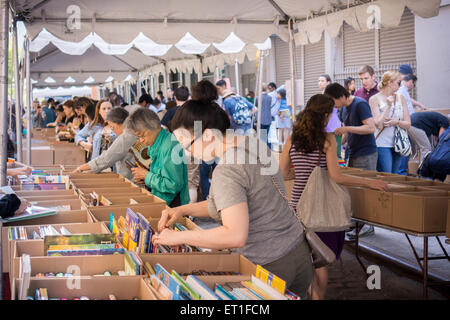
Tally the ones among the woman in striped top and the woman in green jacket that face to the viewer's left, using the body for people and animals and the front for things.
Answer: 1

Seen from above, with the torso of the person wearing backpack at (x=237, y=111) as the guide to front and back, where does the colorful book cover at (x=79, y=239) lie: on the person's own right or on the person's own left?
on the person's own left

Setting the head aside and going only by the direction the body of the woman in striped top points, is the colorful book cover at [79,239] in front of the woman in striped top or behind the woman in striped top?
behind

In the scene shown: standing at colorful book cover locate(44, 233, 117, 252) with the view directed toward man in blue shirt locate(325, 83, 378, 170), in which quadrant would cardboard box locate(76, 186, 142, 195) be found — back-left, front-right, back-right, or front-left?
front-left

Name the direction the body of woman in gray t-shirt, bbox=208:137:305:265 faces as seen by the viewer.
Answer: to the viewer's left

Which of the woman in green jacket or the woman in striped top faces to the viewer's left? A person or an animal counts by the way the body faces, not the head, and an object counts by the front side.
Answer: the woman in green jacket

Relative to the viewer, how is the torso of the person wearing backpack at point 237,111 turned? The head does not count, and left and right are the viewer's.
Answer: facing away from the viewer and to the left of the viewer

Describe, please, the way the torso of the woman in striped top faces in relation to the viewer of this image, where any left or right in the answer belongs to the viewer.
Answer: facing away from the viewer and to the right of the viewer

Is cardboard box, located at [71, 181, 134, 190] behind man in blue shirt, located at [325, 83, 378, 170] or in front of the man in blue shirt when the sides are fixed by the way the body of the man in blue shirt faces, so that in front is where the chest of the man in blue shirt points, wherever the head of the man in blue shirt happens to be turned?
in front

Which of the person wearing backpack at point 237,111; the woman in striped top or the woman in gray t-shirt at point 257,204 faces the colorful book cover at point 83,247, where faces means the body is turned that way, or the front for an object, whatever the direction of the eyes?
the woman in gray t-shirt

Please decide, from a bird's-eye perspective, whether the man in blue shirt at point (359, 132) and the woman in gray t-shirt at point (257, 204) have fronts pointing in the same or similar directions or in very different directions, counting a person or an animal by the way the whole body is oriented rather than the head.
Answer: same or similar directions

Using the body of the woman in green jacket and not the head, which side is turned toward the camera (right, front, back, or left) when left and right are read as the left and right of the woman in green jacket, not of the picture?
left

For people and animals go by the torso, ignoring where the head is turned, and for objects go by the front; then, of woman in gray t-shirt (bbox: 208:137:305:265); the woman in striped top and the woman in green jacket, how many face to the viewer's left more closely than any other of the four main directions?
2

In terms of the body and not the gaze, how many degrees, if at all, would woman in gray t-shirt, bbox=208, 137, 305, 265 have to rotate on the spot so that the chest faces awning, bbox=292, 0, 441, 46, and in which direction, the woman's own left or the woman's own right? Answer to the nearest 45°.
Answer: approximately 90° to the woman's own right

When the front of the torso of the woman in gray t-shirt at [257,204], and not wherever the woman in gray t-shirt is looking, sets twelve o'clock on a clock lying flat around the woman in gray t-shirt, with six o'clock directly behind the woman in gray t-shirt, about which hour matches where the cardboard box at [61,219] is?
The cardboard box is roughly at 1 o'clock from the woman in gray t-shirt.

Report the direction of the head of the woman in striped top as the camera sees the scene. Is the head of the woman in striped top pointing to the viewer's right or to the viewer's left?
to the viewer's right
